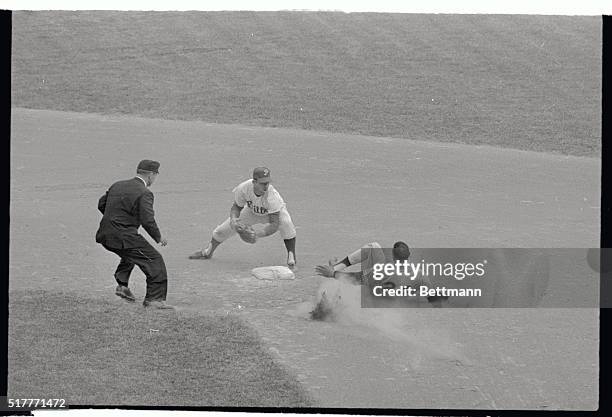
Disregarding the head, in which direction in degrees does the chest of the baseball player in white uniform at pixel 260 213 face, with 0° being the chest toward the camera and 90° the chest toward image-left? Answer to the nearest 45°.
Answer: approximately 0°

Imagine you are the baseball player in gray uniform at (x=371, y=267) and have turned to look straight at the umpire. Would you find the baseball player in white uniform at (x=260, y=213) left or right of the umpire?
right

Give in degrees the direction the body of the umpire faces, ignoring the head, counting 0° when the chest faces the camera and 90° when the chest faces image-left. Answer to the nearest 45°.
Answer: approximately 225°

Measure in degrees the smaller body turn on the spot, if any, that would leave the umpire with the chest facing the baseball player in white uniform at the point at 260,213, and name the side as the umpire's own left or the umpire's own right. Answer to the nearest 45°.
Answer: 0° — they already face them

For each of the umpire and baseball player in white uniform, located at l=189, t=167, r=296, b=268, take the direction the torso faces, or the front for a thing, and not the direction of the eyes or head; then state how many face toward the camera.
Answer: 1

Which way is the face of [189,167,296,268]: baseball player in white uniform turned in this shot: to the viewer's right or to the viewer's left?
to the viewer's right
